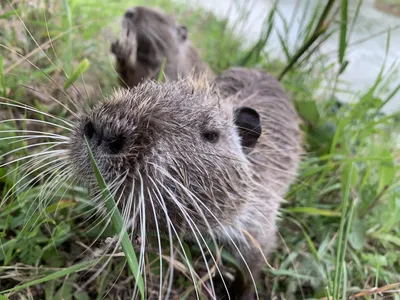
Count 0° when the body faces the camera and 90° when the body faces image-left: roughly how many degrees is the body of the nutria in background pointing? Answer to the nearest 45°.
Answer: approximately 45°

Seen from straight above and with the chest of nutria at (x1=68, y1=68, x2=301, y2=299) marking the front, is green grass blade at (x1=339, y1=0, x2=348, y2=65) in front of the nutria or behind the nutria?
behind

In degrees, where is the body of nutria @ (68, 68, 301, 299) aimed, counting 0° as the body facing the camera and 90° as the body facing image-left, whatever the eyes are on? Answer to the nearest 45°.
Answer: approximately 45°
